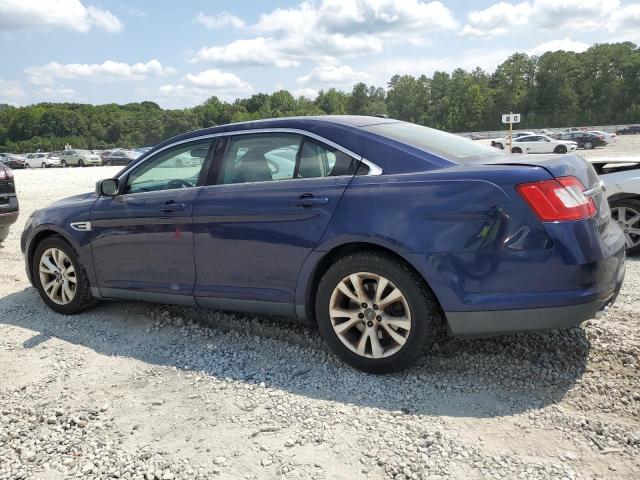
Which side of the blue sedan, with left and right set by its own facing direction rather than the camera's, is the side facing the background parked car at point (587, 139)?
right

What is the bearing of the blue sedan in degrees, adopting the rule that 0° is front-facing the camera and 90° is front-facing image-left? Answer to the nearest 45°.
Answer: approximately 135°

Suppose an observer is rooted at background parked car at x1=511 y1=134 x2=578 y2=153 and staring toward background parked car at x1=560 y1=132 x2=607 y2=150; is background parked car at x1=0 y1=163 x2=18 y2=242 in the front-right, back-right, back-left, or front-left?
back-right

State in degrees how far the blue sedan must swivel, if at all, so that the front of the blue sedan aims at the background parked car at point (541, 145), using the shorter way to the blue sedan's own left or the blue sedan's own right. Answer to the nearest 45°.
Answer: approximately 90° to the blue sedan's own right

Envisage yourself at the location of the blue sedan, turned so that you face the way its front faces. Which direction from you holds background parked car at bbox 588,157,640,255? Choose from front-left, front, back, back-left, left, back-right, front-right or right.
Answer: right

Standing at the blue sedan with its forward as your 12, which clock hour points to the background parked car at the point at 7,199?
The background parked car is roughly at 12 o'clock from the blue sedan.
